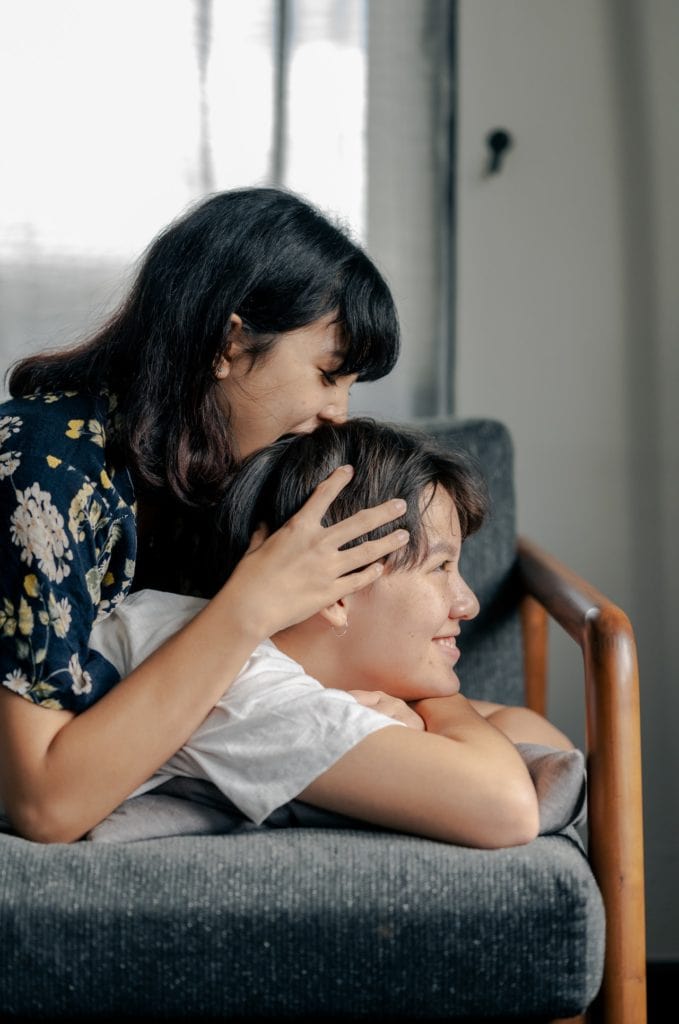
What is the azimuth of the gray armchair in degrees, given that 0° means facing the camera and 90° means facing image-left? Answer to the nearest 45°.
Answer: approximately 0°

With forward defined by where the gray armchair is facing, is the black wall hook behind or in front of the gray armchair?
behind

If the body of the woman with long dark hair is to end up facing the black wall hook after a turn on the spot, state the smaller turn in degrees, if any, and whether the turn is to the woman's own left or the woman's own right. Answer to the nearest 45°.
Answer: approximately 45° to the woman's own left

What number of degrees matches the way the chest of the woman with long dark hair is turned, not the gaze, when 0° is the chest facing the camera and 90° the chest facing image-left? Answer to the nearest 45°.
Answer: approximately 270°

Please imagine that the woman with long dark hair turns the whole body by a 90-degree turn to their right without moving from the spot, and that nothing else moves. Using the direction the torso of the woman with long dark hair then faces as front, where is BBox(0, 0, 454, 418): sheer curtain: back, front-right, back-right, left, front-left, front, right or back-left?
back

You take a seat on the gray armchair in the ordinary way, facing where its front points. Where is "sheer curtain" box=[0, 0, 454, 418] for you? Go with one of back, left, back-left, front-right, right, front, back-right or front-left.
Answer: back
